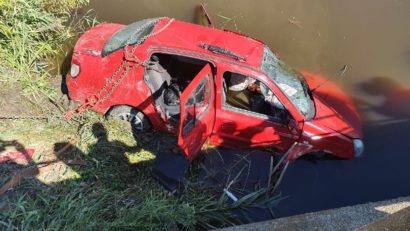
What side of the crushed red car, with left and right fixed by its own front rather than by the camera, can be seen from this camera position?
right
